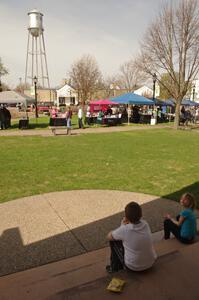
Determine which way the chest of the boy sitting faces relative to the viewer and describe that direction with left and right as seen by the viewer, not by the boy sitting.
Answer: facing away from the viewer and to the left of the viewer

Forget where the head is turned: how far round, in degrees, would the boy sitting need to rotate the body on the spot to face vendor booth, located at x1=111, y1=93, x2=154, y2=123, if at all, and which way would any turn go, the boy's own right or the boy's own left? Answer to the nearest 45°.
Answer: approximately 45° to the boy's own right

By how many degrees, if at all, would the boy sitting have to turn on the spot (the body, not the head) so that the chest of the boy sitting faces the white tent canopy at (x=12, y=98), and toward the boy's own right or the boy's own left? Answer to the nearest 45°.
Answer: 0° — they already face it

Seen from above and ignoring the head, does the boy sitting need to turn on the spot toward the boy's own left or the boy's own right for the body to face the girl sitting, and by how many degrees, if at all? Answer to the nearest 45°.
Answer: approximately 90° to the boy's own right

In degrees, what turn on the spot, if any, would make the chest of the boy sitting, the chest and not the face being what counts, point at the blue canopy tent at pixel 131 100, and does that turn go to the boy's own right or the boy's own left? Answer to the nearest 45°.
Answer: approximately 45° to the boy's own right

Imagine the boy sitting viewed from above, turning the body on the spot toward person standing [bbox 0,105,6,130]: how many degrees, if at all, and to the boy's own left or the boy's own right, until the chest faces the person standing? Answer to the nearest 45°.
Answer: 0° — they already face them

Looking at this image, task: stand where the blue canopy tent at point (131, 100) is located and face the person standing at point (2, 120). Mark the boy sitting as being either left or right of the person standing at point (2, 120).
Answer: left
